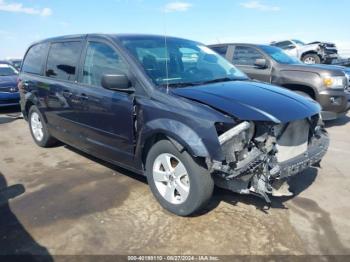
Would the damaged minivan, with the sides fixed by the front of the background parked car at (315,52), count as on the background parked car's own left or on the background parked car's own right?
on the background parked car's own right

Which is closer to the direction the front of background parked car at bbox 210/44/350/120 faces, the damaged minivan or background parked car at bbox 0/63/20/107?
the damaged minivan

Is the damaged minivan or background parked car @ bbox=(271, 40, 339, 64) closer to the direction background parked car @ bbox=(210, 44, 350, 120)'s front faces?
the damaged minivan

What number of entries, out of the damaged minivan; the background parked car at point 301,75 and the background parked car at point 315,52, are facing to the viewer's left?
0

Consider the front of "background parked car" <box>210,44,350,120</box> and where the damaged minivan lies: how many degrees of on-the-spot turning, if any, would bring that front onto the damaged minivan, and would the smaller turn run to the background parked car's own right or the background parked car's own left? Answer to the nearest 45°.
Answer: approximately 45° to the background parked car's own right

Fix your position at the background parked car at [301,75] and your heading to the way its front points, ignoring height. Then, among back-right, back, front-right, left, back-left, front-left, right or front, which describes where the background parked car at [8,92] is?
back-right

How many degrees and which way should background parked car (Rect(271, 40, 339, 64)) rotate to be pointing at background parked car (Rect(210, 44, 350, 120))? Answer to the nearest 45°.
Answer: approximately 45° to its right

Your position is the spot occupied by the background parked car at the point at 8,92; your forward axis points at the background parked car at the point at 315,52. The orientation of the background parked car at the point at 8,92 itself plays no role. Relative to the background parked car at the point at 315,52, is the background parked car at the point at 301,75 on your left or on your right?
right

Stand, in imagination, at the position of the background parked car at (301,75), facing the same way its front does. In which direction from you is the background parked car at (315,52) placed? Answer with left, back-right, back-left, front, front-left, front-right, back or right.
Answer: back-left

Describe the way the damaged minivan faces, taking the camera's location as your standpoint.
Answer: facing the viewer and to the right of the viewer

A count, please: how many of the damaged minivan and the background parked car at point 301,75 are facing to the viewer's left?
0
